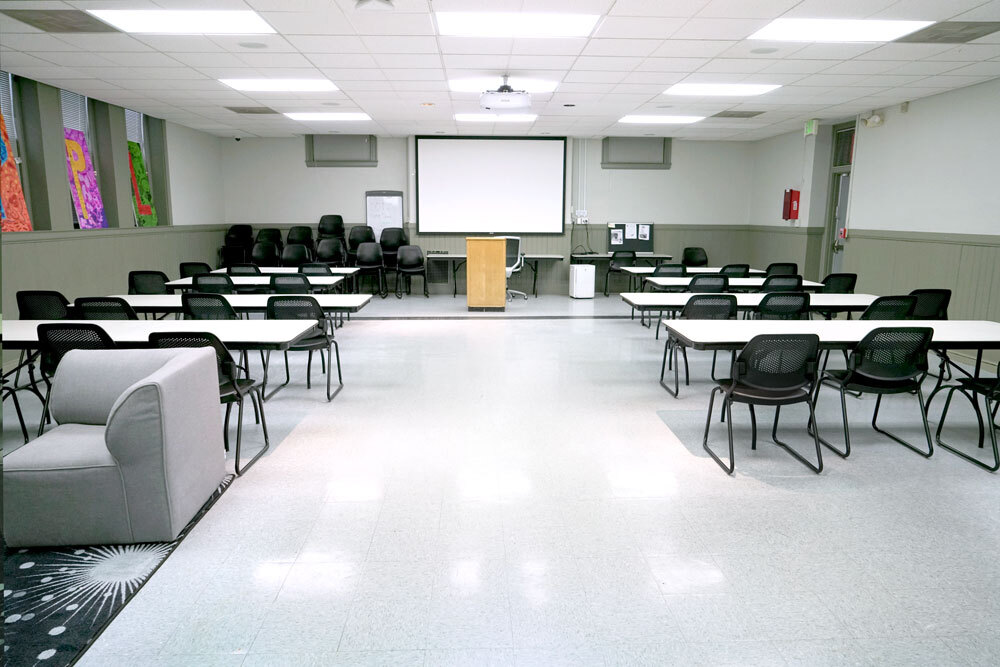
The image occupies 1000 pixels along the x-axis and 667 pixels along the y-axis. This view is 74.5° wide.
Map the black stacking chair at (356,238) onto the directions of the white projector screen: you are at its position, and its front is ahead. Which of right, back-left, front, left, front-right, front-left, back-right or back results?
right

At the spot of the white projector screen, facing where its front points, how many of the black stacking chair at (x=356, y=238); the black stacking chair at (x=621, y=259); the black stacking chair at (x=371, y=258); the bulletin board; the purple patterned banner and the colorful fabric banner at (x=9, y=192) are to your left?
2

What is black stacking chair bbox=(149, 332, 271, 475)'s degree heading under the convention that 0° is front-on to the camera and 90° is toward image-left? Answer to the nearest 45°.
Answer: approximately 225°

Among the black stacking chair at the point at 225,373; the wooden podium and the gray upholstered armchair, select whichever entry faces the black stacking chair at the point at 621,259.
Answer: the black stacking chair at the point at 225,373

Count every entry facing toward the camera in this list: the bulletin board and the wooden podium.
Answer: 2

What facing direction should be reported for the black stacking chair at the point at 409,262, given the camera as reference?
facing the viewer

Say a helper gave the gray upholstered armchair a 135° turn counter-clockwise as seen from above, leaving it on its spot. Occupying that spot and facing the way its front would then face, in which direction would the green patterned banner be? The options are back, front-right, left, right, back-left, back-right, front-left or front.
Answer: left

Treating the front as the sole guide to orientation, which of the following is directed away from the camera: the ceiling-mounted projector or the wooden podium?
the ceiling-mounted projector

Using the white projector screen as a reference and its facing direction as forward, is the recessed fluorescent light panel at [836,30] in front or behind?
in front

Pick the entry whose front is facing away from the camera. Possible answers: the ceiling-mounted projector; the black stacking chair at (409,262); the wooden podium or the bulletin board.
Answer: the ceiling-mounted projector

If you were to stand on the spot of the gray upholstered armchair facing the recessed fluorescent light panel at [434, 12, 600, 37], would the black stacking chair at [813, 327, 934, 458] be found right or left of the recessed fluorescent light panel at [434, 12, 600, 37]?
right

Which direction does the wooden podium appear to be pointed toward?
toward the camera

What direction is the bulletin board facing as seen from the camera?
toward the camera

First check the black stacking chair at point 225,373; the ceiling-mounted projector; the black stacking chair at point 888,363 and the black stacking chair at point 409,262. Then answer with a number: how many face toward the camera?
1

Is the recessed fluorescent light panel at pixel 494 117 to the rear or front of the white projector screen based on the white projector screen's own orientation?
to the front
